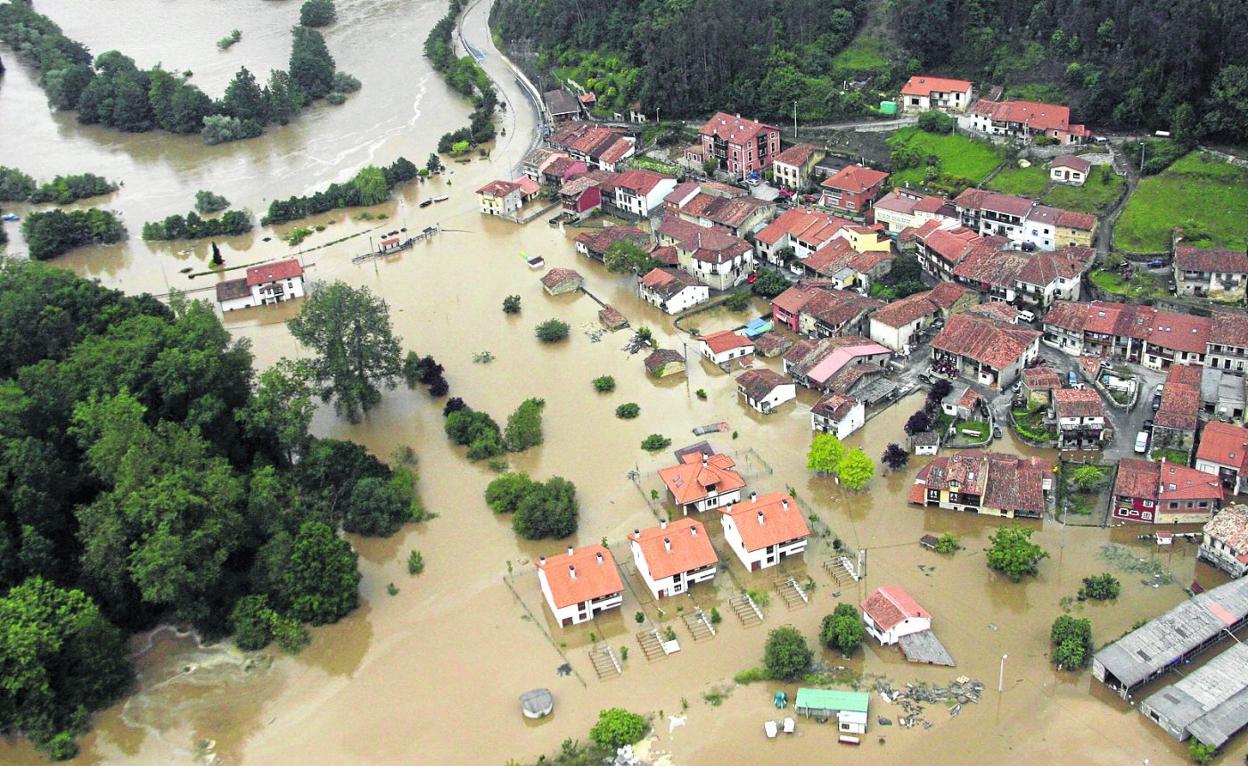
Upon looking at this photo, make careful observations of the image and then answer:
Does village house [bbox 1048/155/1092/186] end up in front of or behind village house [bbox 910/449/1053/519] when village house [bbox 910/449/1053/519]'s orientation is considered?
behind

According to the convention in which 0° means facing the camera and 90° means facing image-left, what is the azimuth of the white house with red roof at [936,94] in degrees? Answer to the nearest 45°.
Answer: approximately 0°

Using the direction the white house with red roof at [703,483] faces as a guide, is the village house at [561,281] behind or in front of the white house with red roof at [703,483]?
behind
